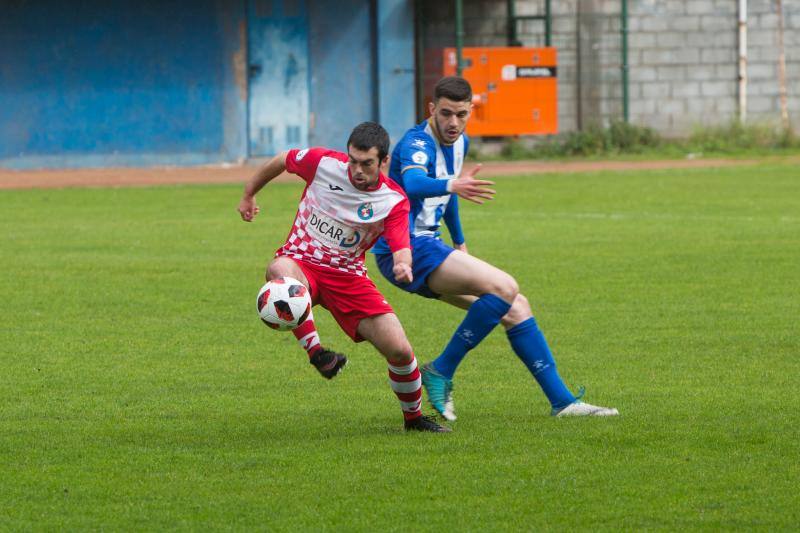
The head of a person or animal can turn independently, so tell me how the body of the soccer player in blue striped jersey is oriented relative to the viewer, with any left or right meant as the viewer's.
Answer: facing the viewer and to the right of the viewer

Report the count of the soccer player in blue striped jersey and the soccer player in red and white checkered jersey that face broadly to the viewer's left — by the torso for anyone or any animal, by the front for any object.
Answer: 0

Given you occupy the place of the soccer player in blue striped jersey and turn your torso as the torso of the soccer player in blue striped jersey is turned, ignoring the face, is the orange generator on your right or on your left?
on your left

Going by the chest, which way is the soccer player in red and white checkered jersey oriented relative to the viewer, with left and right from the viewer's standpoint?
facing the viewer

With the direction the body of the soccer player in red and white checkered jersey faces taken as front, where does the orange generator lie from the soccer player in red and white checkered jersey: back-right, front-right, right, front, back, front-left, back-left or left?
back

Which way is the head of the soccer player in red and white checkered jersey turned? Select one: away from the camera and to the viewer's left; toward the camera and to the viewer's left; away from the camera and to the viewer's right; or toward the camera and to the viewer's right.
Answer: toward the camera and to the viewer's left
